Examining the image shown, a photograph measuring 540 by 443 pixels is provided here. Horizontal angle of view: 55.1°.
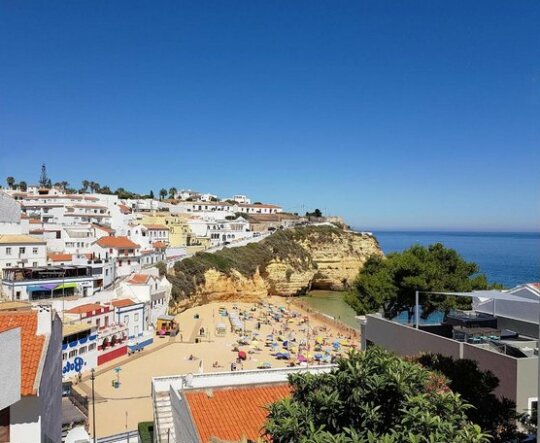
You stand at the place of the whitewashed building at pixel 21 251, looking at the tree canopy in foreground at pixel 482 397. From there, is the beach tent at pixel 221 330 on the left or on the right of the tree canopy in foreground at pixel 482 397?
left

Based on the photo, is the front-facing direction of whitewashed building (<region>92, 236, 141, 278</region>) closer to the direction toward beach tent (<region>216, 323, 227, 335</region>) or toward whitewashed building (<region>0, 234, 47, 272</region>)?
the beach tent

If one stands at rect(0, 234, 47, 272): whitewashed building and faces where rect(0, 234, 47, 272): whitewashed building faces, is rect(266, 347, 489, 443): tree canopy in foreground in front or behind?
in front

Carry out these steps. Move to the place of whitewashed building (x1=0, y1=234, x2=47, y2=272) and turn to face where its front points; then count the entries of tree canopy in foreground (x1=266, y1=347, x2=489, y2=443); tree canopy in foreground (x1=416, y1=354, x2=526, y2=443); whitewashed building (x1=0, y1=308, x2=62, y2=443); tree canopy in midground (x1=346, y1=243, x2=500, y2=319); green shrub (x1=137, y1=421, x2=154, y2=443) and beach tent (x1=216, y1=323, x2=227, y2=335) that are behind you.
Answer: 0

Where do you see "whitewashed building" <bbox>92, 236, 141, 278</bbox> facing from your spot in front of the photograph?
facing the viewer and to the right of the viewer

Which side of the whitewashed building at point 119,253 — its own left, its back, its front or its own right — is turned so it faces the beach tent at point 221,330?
front

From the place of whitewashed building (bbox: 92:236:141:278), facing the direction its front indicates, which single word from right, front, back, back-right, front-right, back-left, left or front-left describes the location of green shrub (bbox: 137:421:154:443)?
front-right

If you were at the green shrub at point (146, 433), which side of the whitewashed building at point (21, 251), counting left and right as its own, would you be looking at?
front

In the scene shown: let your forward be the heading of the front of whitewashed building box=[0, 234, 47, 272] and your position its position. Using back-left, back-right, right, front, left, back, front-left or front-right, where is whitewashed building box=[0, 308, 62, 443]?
front

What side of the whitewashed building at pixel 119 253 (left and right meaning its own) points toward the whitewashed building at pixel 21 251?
right

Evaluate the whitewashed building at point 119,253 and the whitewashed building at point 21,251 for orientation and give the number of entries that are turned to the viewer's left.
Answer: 0

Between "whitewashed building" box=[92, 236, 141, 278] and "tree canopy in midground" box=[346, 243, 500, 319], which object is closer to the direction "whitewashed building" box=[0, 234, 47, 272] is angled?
the tree canopy in midground

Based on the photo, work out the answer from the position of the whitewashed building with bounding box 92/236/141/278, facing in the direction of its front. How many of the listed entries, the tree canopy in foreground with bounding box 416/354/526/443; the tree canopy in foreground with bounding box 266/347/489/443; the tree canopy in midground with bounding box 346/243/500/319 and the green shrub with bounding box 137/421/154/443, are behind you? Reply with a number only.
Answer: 0

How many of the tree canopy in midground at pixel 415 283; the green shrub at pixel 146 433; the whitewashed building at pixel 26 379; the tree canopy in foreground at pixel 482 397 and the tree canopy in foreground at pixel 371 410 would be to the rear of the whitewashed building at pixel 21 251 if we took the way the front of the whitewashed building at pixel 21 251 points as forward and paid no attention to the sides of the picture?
0

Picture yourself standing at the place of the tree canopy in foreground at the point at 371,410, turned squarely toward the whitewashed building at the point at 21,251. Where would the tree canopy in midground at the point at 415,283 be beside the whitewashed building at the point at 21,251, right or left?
right

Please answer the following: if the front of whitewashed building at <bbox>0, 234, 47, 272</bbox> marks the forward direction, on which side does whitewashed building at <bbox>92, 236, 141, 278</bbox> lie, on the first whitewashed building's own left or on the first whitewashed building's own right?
on the first whitewashed building's own left

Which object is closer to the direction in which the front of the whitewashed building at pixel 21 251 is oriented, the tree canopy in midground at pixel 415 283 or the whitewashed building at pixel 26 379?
the whitewashed building

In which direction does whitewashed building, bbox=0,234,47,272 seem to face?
toward the camera
